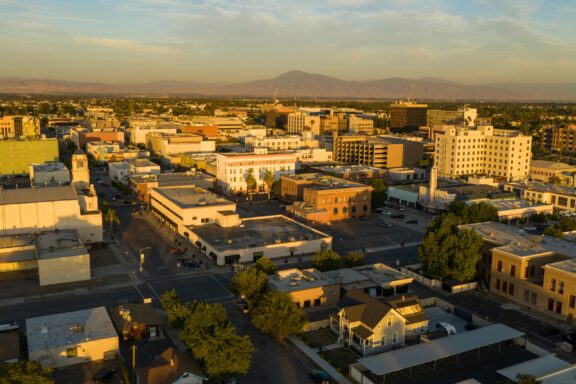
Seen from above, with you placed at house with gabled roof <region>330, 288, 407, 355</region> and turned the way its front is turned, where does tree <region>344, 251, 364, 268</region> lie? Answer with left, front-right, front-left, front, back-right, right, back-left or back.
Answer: back-right

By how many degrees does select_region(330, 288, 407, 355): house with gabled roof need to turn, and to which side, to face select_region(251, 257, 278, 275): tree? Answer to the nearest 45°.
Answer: approximately 90° to its right

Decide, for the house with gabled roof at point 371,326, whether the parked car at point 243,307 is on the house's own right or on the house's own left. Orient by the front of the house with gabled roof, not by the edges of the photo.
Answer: on the house's own right

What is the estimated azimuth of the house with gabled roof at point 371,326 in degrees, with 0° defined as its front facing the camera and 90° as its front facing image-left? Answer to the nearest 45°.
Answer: approximately 45°

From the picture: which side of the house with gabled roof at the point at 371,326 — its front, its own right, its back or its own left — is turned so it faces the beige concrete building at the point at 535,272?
back

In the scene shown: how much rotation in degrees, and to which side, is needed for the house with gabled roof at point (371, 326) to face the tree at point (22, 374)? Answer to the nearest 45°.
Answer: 0° — it already faces it

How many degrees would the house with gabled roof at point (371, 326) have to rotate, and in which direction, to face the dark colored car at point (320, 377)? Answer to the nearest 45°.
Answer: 0° — it already faces it
